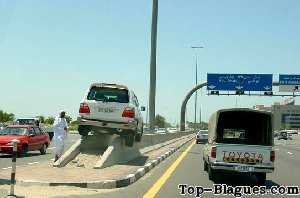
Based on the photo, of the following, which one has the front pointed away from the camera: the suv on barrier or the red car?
the suv on barrier

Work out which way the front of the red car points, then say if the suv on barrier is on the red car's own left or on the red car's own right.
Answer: on the red car's own left

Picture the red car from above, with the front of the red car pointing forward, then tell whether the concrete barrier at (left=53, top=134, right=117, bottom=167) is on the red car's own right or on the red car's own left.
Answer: on the red car's own left

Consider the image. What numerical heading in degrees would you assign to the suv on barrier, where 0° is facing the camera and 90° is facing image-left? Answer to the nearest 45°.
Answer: approximately 180°

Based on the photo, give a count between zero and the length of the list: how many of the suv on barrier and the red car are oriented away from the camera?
1

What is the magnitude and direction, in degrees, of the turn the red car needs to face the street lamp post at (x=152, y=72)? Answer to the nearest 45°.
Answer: approximately 180°
